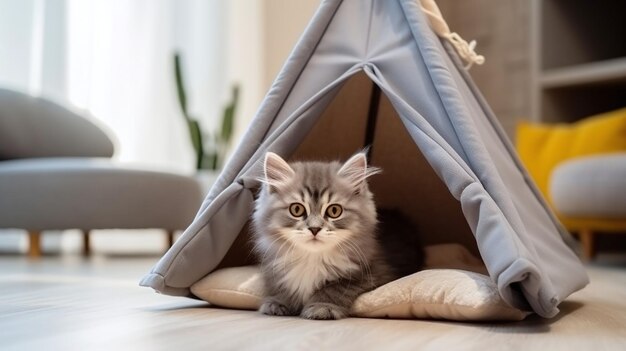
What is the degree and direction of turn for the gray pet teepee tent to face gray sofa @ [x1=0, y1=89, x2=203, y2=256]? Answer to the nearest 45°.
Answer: approximately 135° to its right

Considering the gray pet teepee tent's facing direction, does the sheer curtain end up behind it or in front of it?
behind

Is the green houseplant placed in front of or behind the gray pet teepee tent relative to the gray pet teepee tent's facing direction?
behind

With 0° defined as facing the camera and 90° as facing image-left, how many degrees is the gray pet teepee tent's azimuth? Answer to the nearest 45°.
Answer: approximately 0°

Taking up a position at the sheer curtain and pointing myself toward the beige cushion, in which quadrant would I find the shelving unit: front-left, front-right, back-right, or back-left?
front-left

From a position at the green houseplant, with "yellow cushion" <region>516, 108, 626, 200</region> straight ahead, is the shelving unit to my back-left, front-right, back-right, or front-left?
front-left
